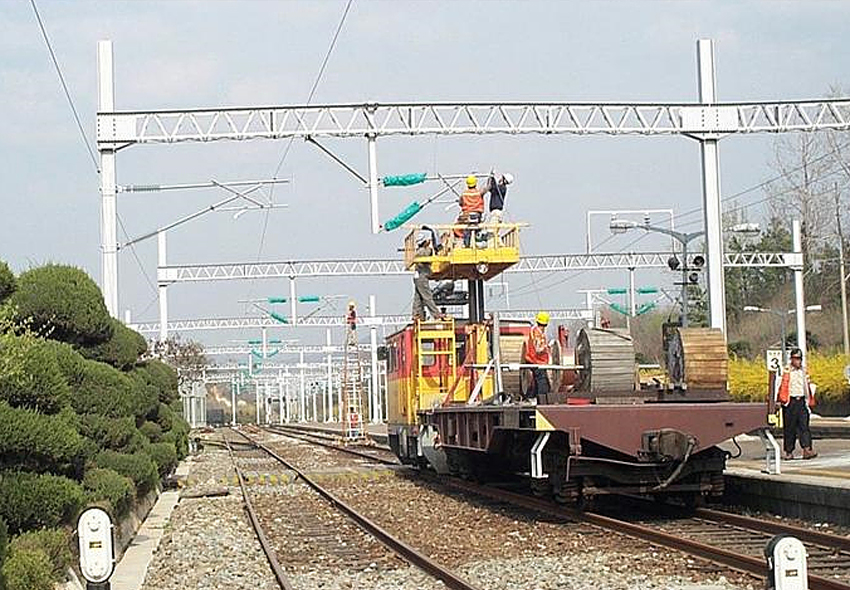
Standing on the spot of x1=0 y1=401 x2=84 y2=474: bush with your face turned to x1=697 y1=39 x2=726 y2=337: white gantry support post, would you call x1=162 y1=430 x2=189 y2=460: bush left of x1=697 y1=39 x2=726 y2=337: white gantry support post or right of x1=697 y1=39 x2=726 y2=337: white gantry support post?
left

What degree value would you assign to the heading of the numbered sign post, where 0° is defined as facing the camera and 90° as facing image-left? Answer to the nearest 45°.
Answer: approximately 0°

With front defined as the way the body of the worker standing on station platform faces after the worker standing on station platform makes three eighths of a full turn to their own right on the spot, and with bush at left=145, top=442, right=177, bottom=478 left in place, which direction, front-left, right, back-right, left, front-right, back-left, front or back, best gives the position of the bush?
front-left

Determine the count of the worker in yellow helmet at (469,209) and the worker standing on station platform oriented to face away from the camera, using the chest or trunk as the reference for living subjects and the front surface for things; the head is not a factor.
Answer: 1

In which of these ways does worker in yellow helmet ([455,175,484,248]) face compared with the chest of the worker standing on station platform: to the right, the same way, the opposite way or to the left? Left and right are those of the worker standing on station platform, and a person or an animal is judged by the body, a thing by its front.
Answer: the opposite way

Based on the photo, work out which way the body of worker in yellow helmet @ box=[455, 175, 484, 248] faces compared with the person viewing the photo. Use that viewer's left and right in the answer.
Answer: facing away from the viewer

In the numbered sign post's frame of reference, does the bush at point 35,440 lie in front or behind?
in front

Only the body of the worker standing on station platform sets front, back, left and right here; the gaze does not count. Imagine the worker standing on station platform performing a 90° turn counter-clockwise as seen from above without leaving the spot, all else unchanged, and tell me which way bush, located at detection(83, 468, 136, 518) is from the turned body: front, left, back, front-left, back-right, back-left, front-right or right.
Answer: back-right

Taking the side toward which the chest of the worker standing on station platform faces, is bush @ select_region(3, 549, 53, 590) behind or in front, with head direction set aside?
in front

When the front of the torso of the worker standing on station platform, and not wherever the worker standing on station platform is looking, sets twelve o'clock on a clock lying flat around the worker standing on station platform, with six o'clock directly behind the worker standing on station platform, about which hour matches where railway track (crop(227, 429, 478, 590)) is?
The railway track is roughly at 1 o'clock from the worker standing on station platform.
